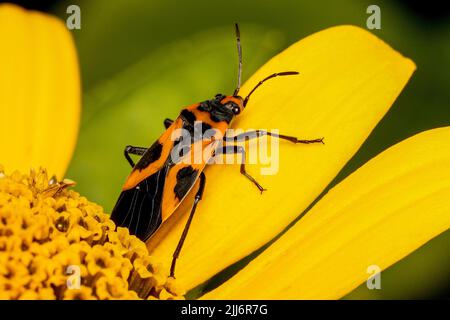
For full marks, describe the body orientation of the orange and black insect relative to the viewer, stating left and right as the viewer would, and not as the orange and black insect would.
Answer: facing away from the viewer and to the right of the viewer
